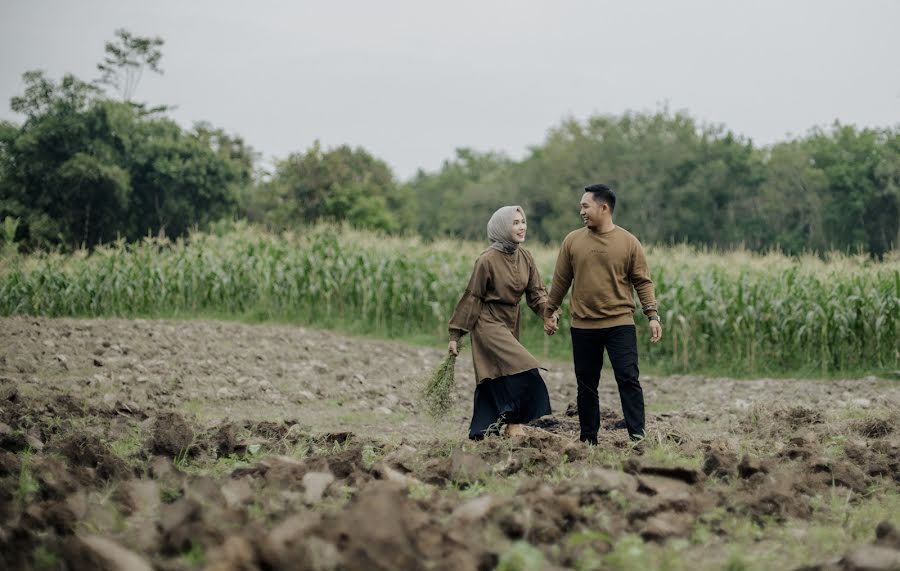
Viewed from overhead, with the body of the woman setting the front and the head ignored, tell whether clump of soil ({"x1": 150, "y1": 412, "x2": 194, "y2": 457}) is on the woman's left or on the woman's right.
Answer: on the woman's right

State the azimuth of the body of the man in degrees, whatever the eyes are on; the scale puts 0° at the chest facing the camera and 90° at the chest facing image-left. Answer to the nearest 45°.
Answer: approximately 0°

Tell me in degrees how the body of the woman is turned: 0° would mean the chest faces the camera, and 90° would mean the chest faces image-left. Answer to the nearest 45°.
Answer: approximately 315°

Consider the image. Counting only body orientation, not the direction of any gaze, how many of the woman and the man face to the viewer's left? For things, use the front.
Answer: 0

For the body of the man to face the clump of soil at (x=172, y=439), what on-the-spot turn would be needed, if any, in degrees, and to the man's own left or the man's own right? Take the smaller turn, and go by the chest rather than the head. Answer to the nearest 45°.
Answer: approximately 90° to the man's own right

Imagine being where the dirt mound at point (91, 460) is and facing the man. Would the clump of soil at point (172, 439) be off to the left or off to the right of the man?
left

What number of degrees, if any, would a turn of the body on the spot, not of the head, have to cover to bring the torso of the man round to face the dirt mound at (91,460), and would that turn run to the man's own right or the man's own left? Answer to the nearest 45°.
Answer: approximately 45° to the man's own right

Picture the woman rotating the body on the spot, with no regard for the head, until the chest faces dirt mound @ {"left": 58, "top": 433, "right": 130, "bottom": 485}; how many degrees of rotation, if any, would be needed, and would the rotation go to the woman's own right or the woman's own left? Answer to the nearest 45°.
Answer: approximately 90° to the woman's own right

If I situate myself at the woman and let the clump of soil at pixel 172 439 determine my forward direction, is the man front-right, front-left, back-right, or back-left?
back-left

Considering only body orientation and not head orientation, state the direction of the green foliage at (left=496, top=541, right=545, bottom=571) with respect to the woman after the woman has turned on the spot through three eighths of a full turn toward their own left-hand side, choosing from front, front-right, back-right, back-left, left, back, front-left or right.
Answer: back

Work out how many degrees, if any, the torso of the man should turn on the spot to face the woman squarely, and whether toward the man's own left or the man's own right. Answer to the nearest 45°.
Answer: approximately 135° to the man's own right

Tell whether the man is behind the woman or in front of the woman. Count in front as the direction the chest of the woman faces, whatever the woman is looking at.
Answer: in front
